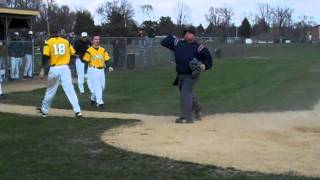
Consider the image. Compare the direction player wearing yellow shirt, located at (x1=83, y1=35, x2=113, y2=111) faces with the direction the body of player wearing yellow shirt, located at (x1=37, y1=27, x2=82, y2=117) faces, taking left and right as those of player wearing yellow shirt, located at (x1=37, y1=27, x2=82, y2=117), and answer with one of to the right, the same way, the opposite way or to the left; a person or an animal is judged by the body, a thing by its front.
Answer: the opposite way

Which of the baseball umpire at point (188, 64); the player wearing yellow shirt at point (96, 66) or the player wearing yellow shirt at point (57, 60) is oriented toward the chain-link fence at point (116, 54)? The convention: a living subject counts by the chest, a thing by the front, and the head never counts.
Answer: the player wearing yellow shirt at point (57, 60)

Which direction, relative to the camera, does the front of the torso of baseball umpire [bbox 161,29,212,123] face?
toward the camera

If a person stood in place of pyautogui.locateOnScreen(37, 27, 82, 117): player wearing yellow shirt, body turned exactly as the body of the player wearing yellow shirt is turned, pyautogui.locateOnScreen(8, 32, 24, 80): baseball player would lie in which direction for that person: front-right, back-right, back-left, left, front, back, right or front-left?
front

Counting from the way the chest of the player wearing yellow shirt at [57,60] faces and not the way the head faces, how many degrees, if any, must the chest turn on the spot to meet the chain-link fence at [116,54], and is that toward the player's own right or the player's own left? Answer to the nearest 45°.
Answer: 0° — they already face it

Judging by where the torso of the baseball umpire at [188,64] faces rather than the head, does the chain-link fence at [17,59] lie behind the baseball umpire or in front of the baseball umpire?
behind

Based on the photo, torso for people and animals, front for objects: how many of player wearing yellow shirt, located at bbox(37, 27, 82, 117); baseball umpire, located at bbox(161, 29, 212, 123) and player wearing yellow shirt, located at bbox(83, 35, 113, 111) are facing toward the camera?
2

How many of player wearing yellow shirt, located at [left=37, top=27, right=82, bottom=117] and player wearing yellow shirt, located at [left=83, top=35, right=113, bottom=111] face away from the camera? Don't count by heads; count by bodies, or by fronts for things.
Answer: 1

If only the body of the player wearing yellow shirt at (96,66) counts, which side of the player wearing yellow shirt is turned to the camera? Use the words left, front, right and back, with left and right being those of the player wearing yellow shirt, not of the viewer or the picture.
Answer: front

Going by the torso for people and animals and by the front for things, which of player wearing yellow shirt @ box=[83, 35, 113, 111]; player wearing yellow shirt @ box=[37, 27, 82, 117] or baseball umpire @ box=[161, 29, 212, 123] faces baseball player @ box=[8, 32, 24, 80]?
player wearing yellow shirt @ box=[37, 27, 82, 117]

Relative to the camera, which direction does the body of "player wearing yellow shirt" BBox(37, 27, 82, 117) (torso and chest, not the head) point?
away from the camera

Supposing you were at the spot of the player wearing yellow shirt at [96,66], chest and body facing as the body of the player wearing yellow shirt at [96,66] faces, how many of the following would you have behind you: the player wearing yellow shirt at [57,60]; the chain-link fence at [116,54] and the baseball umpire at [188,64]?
1
